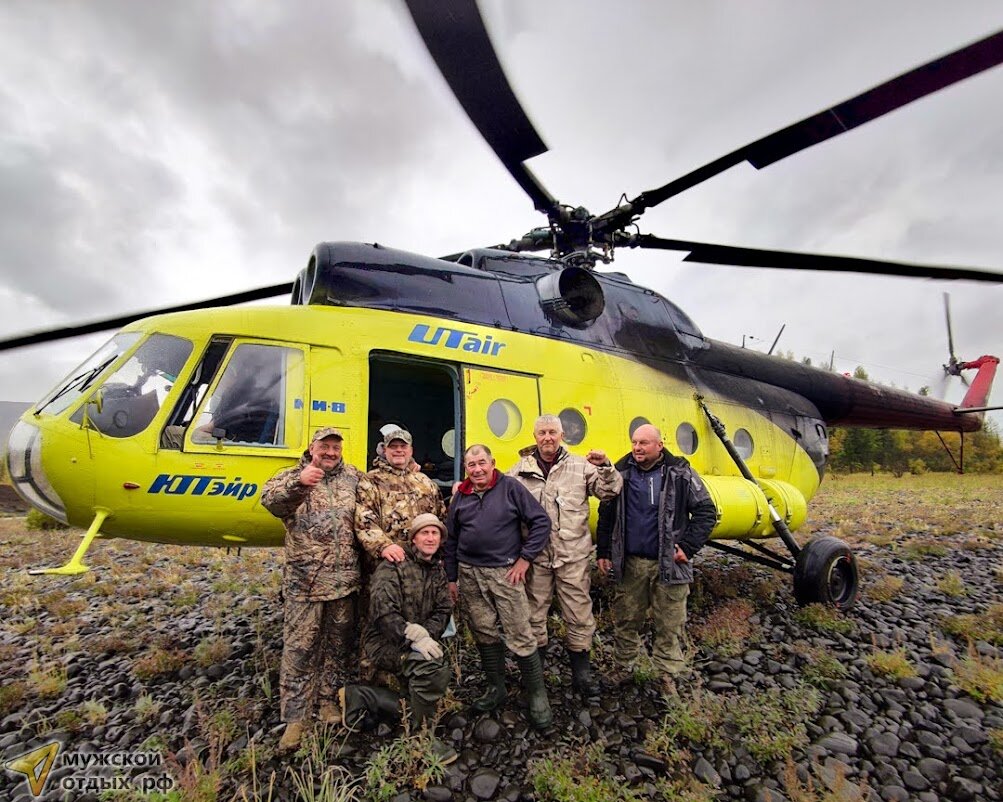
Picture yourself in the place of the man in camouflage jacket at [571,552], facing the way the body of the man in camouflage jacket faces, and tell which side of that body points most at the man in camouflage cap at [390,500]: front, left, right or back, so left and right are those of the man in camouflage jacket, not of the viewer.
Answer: right

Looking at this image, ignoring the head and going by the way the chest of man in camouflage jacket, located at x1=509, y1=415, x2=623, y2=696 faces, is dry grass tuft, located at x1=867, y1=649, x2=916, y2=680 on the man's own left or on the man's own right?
on the man's own left

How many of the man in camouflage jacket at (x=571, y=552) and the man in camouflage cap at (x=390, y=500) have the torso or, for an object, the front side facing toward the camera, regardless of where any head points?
2

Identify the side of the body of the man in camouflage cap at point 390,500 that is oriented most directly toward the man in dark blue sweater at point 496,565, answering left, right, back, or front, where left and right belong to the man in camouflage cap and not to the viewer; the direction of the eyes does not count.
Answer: left

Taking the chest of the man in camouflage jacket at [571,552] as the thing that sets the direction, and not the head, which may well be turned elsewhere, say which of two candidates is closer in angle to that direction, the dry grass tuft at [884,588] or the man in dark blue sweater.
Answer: the man in dark blue sweater

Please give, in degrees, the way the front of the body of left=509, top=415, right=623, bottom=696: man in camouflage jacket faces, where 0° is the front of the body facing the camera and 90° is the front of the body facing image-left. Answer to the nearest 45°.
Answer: approximately 0°

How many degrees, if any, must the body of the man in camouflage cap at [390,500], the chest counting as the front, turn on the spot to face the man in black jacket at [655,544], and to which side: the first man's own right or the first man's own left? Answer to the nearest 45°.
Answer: approximately 90° to the first man's own left

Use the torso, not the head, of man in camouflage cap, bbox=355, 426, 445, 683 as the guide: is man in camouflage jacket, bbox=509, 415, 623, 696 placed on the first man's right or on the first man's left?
on the first man's left

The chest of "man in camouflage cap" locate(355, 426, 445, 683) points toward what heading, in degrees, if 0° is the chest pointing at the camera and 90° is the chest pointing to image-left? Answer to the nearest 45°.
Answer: approximately 0°
